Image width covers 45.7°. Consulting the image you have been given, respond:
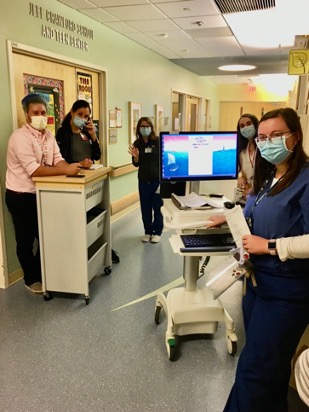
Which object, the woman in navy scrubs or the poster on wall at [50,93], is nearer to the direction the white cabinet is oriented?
the woman in navy scrubs

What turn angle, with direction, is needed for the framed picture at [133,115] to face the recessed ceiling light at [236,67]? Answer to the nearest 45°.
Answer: approximately 90° to its left

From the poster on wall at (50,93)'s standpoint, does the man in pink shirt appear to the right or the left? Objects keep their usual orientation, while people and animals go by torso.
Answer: on its right

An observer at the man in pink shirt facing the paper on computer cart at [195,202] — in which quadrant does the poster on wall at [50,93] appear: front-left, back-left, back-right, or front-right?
back-left

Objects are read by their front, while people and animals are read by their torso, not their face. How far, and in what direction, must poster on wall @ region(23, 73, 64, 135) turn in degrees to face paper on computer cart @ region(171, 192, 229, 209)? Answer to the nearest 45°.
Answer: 0° — it already faces it

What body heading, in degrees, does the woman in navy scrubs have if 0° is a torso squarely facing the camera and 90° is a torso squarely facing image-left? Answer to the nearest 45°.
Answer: approximately 45°

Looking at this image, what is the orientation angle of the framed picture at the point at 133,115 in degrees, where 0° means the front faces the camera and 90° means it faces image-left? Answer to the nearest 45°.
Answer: approximately 315°

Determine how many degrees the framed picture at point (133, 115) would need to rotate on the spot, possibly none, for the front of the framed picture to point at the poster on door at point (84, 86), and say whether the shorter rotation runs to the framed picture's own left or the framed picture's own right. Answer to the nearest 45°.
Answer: approximately 90° to the framed picture's own right

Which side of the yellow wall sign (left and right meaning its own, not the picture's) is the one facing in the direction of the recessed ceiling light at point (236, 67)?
back

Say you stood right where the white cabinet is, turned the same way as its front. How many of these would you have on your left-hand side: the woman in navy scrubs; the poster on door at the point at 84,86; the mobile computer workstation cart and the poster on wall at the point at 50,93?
2
